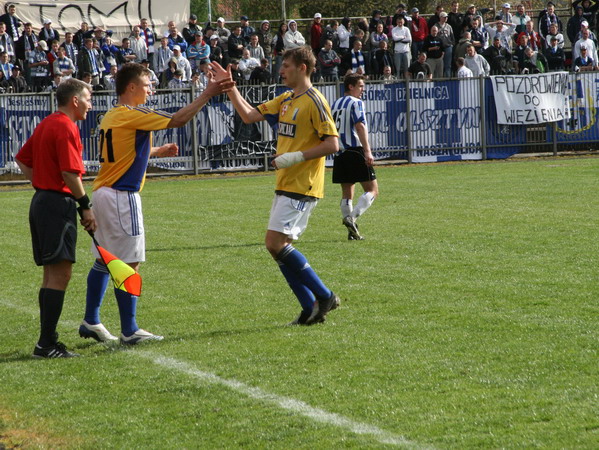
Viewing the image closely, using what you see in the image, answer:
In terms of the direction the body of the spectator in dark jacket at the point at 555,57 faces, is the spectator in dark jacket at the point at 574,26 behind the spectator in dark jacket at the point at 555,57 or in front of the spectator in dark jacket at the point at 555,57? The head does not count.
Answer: behind

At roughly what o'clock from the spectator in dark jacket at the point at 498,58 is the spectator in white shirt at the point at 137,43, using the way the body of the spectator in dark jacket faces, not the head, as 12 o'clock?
The spectator in white shirt is roughly at 2 o'clock from the spectator in dark jacket.

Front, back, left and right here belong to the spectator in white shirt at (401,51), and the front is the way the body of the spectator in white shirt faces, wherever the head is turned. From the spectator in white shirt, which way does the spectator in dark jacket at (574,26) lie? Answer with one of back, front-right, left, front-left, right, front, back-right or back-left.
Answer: back-left
